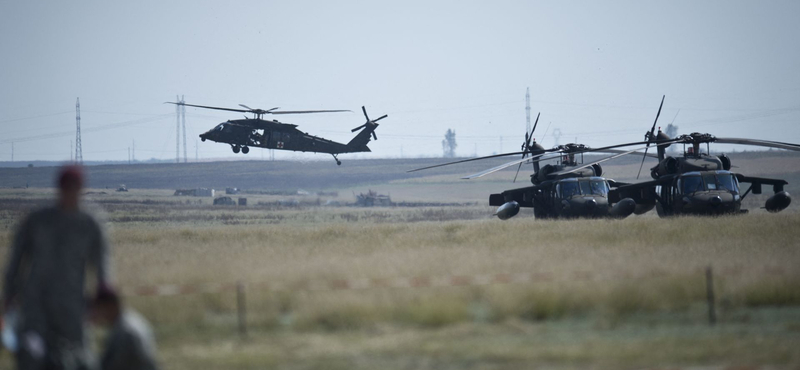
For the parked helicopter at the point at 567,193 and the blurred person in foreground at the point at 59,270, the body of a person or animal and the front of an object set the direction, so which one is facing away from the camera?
the blurred person in foreground

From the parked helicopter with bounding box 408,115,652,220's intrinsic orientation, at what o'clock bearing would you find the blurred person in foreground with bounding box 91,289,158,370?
The blurred person in foreground is roughly at 12 o'clock from the parked helicopter.

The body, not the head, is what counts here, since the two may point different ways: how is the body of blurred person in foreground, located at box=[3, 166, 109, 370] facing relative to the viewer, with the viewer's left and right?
facing away from the viewer

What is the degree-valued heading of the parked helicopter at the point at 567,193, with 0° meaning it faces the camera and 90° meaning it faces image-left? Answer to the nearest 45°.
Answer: approximately 315°

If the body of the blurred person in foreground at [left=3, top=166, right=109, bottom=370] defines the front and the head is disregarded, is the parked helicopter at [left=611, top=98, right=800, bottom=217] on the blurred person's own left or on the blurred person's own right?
on the blurred person's own right

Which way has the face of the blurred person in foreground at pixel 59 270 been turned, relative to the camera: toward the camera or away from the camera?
away from the camera

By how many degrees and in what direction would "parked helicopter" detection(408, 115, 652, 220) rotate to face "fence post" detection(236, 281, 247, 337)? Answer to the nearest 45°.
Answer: approximately 45° to its right

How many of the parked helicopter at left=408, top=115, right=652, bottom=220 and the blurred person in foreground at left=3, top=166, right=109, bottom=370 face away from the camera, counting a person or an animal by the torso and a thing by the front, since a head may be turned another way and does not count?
1

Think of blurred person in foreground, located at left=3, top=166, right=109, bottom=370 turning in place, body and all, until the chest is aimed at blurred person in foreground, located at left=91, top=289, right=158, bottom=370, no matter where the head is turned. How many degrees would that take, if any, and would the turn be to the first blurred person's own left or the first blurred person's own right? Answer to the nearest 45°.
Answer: approximately 135° to the first blurred person's own right

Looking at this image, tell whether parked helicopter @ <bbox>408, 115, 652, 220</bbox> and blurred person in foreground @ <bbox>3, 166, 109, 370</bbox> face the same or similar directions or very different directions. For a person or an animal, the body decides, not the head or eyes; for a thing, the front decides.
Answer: very different directions

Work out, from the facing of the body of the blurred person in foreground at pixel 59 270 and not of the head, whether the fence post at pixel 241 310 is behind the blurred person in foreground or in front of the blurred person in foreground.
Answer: in front

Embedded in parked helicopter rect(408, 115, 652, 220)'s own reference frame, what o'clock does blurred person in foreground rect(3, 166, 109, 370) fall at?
The blurred person in foreground is roughly at 12 o'clock from the parked helicopter.

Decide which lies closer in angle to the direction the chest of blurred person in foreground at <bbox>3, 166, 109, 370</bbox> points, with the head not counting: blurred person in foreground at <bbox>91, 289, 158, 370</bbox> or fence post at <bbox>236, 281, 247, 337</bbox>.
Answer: the fence post
